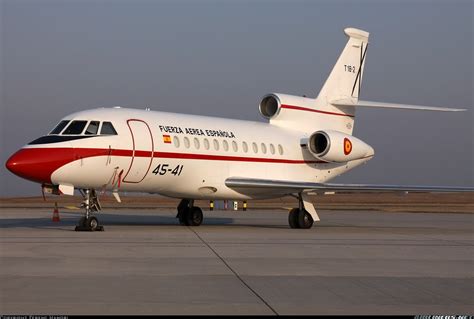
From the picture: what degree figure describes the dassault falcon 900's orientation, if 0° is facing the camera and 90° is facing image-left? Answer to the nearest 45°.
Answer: approximately 45°
